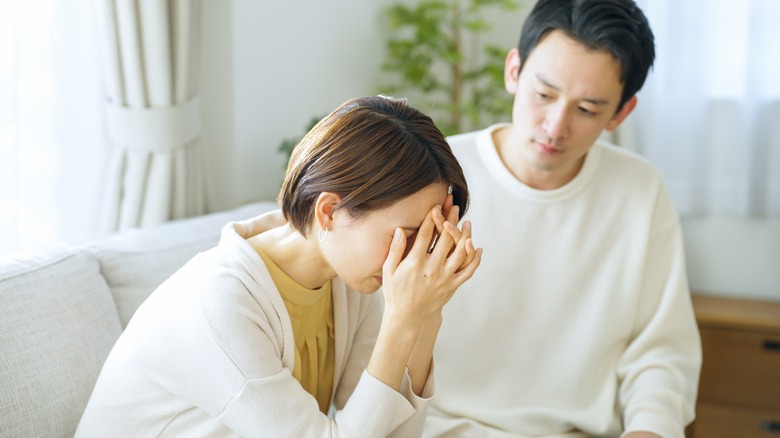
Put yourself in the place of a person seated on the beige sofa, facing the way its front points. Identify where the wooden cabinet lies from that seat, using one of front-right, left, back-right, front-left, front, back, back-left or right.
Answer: front-left

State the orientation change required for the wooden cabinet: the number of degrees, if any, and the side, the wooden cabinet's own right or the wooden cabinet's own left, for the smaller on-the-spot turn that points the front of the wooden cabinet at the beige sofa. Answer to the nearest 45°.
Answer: approximately 45° to the wooden cabinet's own right

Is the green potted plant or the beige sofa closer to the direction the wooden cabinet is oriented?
the beige sofa

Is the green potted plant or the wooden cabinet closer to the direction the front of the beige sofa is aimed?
the wooden cabinet

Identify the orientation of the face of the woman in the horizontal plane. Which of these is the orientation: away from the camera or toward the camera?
toward the camera

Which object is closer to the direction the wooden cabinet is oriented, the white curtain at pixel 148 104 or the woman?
the woman

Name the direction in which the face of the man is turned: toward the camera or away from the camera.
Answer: toward the camera

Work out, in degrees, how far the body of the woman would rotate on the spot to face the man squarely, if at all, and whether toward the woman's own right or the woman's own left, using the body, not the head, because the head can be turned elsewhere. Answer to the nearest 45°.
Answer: approximately 90° to the woman's own left

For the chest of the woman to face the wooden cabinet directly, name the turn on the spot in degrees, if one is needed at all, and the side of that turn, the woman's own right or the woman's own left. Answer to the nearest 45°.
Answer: approximately 90° to the woman's own left

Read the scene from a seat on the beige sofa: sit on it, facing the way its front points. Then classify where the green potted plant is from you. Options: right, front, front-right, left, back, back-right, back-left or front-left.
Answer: left

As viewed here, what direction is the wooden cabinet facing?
toward the camera

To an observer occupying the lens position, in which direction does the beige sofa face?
facing the viewer and to the right of the viewer

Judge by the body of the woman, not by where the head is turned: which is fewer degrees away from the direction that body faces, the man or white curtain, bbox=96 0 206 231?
the man
